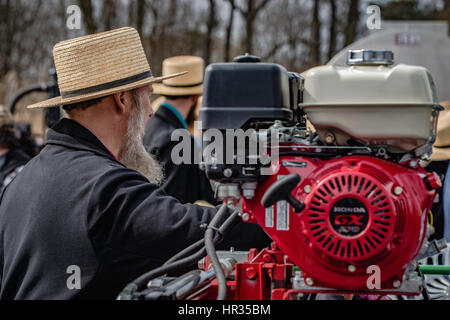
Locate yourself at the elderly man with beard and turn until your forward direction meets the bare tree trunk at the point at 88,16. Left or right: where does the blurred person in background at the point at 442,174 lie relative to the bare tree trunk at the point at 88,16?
right

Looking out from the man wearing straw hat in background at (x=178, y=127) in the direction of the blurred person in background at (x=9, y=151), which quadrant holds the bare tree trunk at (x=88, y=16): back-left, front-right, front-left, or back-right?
front-right

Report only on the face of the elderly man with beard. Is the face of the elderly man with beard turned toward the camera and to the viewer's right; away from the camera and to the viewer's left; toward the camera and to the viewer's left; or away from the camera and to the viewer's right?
away from the camera and to the viewer's right

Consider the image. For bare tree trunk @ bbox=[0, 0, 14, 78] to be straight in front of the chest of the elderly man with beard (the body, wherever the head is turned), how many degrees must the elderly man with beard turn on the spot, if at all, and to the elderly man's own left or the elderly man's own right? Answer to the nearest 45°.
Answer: approximately 45° to the elderly man's own left

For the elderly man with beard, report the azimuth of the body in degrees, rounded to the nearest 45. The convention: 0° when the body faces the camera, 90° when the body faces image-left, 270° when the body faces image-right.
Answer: approximately 225°

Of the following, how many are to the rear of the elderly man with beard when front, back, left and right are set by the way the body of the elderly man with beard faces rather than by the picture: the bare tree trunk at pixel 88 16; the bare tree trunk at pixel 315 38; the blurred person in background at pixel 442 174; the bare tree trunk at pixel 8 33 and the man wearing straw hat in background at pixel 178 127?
0
